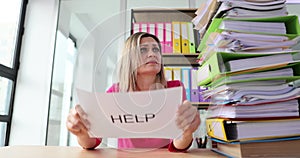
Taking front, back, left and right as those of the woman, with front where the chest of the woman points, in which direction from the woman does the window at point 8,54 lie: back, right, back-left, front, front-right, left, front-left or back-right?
back-right

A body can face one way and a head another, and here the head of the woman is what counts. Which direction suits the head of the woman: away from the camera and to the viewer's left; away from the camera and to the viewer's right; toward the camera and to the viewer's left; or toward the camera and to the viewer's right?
toward the camera and to the viewer's right

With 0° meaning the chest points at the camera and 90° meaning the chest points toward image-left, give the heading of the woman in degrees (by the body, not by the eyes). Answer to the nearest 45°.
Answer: approximately 0°
